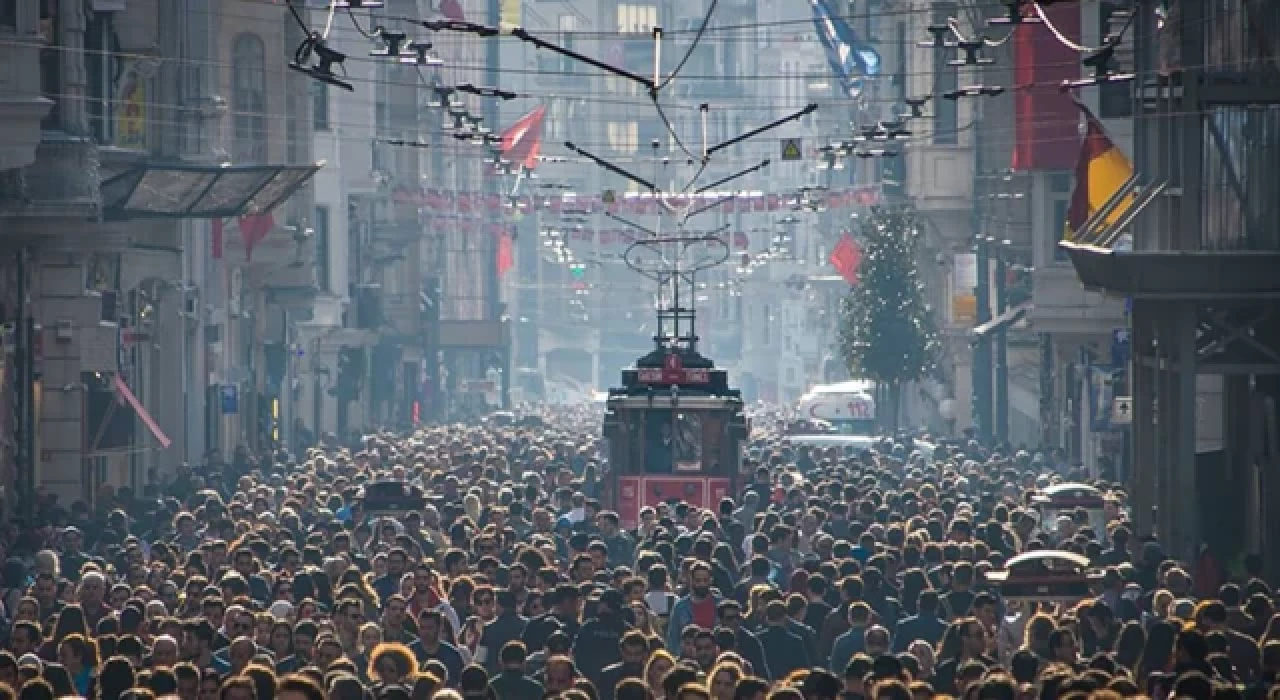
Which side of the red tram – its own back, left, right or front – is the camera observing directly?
front

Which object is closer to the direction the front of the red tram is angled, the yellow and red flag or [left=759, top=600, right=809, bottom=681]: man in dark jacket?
the man in dark jacket

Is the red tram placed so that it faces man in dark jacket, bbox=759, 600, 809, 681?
yes

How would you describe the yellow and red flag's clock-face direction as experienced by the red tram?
The yellow and red flag is roughly at 9 o'clock from the red tram.

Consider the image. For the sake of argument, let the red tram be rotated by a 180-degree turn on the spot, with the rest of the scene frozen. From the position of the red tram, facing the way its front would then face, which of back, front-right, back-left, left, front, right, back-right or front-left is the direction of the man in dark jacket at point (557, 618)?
back

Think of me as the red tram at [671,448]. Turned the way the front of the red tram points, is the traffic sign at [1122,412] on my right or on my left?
on my left

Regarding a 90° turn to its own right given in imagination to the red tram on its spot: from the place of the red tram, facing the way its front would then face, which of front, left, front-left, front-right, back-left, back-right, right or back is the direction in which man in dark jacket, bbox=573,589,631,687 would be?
left
